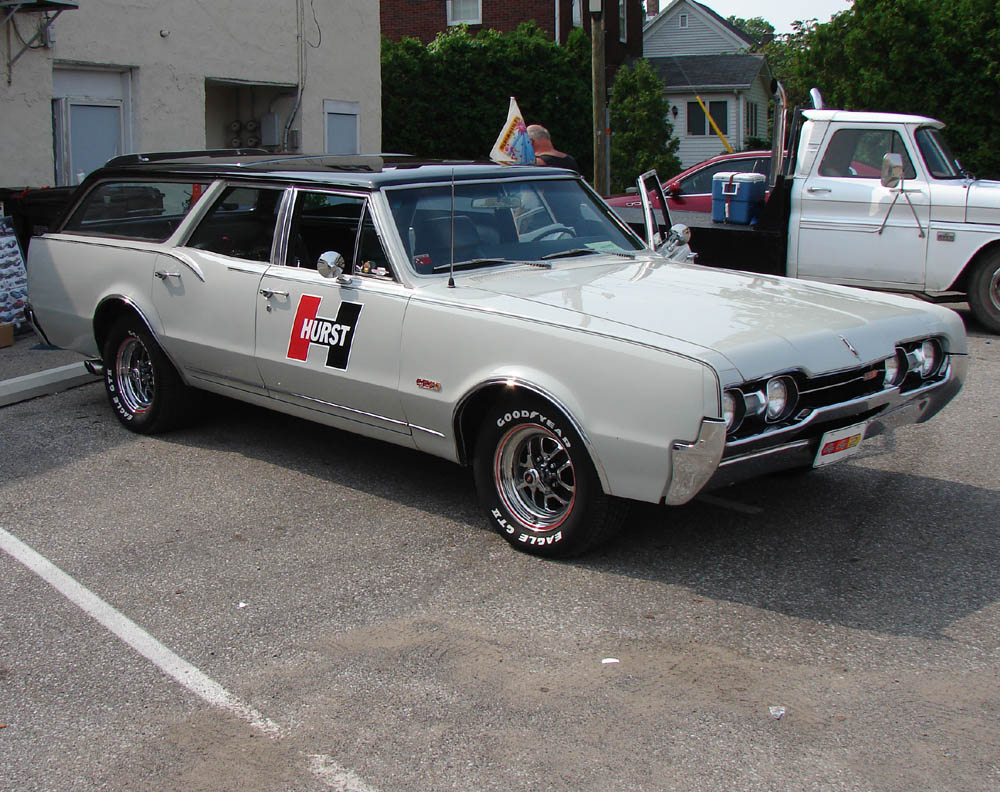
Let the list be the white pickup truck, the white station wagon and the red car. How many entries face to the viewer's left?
1

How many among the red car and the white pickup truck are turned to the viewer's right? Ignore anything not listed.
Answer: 1

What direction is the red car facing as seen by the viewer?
to the viewer's left

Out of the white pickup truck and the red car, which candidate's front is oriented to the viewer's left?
the red car

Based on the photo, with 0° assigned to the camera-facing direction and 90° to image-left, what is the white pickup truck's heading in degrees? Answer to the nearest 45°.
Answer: approximately 270°

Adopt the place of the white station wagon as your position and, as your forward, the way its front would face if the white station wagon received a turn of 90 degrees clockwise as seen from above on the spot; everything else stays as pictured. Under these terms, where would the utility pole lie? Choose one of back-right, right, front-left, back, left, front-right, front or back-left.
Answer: back-right

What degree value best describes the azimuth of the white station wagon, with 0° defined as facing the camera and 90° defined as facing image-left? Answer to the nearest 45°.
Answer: approximately 315°

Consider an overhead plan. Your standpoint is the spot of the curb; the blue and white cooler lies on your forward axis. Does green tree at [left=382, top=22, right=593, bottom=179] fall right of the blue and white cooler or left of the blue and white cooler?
left

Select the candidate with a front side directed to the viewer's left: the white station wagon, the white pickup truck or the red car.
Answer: the red car

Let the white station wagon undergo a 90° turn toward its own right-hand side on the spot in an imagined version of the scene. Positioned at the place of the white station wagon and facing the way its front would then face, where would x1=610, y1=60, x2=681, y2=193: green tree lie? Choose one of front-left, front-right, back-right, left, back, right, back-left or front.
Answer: back-right

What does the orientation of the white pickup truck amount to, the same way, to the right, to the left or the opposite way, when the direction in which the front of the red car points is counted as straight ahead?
the opposite way

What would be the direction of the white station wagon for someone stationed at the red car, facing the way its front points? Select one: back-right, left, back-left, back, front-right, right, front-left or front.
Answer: left

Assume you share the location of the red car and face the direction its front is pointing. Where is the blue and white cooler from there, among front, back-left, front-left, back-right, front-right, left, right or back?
left
